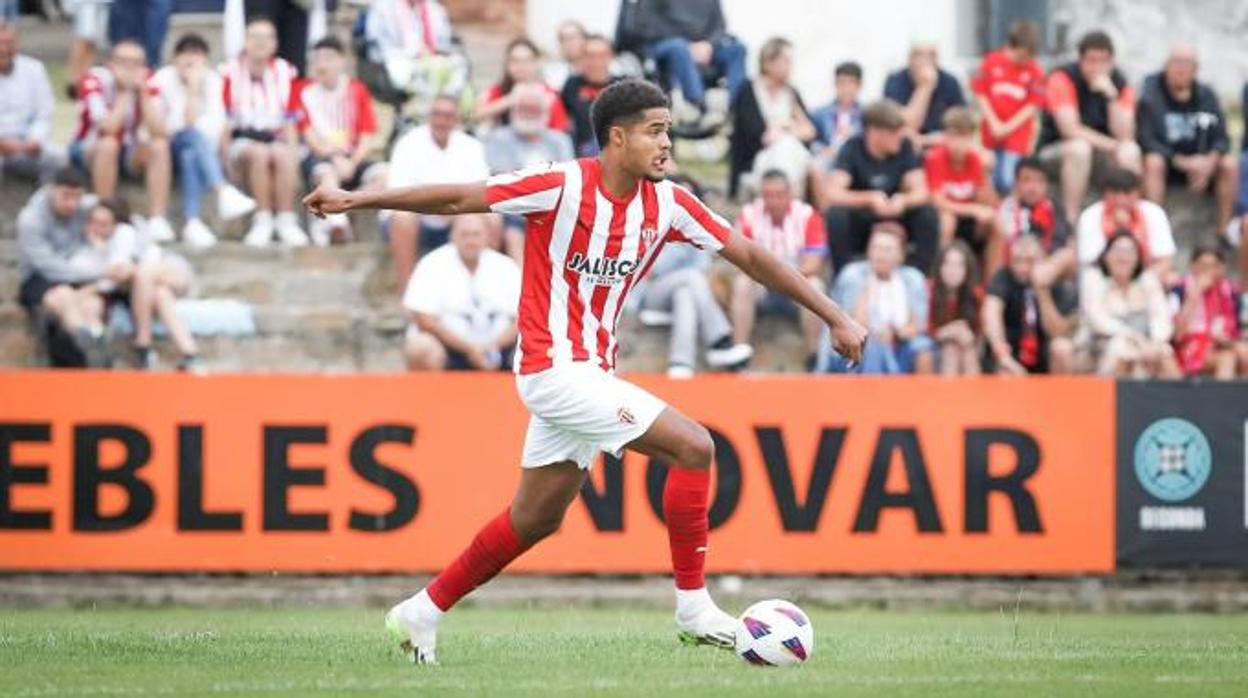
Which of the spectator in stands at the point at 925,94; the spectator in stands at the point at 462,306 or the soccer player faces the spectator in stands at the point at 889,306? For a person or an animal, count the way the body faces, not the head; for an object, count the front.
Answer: the spectator in stands at the point at 925,94

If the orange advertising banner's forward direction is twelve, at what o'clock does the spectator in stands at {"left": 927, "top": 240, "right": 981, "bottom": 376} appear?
The spectator in stands is roughly at 8 o'clock from the orange advertising banner.

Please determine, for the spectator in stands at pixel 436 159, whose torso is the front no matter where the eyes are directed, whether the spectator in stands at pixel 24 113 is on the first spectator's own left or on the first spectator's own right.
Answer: on the first spectator's own right

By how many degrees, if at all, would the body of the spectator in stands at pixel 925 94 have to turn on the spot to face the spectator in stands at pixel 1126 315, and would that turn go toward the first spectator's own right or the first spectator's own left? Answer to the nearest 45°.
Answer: approximately 45° to the first spectator's own left

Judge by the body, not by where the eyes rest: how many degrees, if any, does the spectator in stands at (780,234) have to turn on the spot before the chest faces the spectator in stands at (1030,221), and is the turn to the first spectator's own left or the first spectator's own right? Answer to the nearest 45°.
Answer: approximately 90° to the first spectator's own left

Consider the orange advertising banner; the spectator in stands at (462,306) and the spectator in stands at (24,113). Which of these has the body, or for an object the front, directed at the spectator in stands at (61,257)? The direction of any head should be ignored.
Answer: the spectator in stands at (24,113)

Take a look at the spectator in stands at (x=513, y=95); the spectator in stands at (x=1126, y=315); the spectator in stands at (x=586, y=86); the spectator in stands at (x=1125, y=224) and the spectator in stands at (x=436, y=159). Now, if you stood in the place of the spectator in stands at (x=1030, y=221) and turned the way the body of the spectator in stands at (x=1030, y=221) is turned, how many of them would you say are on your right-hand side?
3

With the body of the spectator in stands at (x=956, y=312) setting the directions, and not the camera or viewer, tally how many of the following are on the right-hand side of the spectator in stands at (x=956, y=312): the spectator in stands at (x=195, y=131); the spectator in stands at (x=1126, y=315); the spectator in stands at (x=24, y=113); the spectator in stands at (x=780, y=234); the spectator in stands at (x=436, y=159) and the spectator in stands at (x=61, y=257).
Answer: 5

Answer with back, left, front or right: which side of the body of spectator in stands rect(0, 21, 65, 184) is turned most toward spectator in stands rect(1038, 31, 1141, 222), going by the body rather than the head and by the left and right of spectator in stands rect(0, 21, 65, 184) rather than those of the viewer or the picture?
left

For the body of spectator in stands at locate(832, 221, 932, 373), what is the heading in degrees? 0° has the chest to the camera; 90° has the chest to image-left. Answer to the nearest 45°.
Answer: approximately 0°
